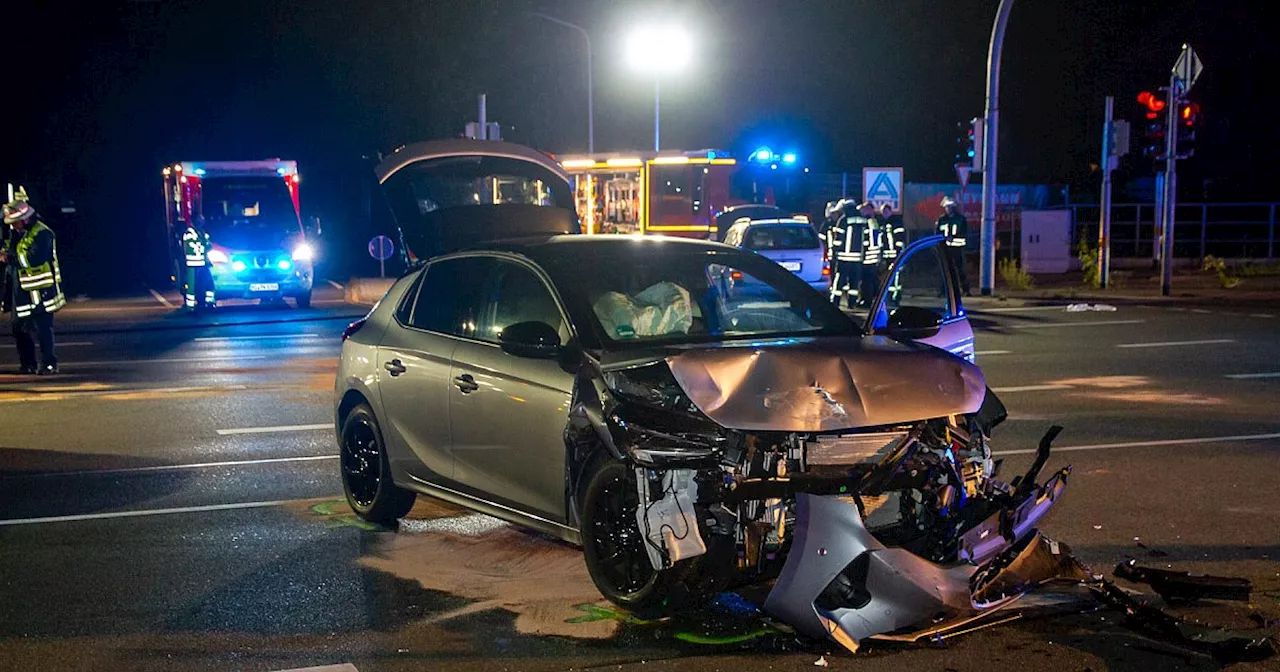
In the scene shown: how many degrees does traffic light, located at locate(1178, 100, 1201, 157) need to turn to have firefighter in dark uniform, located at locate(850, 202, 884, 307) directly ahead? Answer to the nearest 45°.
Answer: approximately 45° to its right

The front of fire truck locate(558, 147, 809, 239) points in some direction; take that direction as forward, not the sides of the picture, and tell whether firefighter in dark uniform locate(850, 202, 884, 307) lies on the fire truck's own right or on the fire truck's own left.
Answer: on the fire truck's own right

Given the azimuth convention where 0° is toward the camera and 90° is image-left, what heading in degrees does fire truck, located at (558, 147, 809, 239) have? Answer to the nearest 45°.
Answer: approximately 270°

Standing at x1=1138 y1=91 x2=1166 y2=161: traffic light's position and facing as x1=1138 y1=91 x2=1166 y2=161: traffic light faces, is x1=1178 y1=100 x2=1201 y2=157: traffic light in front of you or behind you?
behind

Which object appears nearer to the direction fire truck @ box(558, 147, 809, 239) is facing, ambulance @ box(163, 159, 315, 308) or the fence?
the fence

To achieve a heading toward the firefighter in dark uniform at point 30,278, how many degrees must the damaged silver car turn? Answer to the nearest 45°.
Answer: approximately 180°

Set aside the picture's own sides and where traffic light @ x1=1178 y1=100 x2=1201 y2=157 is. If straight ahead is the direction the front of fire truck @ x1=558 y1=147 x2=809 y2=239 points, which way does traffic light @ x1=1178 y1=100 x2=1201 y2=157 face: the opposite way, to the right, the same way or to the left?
to the right

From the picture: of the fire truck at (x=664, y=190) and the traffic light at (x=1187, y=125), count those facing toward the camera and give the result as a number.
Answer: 1

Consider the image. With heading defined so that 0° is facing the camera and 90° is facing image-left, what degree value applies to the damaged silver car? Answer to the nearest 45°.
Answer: approximately 315°

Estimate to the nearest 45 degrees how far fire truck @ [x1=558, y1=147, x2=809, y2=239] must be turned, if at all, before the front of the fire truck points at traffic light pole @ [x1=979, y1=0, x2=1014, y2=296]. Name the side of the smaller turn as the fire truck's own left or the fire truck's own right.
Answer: approximately 45° to the fire truck's own right
